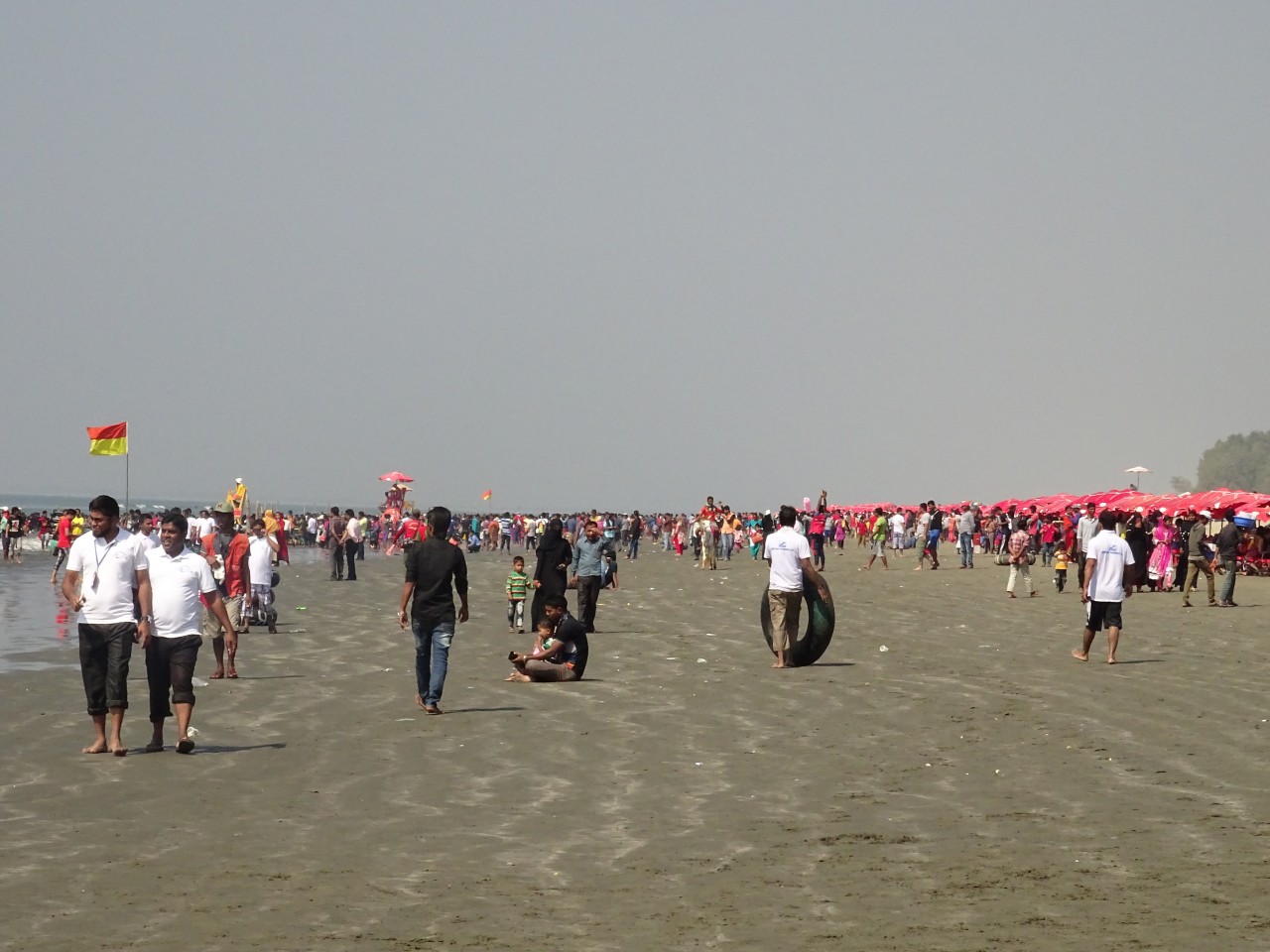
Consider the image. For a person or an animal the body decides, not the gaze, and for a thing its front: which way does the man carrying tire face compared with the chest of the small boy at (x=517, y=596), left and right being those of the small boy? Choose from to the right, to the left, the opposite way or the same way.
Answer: the opposite way

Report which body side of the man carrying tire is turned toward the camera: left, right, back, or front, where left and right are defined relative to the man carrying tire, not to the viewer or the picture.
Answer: back

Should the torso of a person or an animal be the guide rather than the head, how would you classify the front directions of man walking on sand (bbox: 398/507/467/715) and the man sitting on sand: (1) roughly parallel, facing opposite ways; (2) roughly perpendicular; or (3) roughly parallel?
roughly perpendicular

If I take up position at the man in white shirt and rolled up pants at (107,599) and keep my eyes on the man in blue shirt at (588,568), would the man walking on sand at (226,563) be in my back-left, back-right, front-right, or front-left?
front-left

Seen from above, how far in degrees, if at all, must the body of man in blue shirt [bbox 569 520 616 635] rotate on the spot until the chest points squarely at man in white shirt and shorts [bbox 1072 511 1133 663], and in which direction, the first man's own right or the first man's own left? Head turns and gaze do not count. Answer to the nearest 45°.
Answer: approximately 45° to the first man's own left

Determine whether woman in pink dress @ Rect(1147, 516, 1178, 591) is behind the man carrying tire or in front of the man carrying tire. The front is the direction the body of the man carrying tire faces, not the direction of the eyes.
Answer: in front

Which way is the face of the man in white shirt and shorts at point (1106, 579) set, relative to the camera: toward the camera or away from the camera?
away from the camera

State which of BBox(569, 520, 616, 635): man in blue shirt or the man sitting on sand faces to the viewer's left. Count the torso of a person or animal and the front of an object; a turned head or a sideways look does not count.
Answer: the man sitting on sand

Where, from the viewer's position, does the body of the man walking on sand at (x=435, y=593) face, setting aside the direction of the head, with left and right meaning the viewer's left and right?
facing away from the viewer

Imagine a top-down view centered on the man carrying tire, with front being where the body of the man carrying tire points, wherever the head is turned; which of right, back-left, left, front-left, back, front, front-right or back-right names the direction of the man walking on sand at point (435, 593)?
back-left

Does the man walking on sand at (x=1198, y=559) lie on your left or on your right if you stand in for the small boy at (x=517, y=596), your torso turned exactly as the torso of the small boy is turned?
on your left

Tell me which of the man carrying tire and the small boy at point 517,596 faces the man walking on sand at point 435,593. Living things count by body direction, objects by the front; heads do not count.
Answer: the small boy

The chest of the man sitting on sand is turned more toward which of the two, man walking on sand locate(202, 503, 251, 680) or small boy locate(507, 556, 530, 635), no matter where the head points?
the man walking on sand

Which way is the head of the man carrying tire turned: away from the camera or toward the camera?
away from the camera

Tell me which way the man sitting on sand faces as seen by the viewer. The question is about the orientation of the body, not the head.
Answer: to the viewer's left

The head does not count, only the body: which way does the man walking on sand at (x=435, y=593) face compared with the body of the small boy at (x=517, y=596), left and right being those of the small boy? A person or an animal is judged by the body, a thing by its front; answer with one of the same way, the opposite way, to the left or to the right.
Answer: the opposite way

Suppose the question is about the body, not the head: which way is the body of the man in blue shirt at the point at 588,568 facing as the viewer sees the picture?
toward the camera
